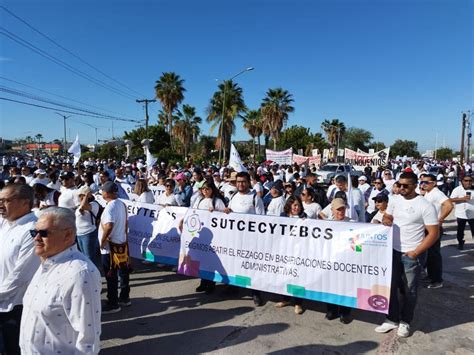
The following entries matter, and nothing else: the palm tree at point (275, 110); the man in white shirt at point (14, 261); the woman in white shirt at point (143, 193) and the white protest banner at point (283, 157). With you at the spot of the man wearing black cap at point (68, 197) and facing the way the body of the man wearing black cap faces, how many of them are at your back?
3

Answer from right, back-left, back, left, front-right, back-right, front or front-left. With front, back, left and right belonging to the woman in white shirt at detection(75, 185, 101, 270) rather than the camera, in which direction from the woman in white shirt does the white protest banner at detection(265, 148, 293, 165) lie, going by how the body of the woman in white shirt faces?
back

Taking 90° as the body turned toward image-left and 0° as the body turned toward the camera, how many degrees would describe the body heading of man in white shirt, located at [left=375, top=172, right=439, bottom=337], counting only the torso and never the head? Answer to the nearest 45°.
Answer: approximately 45°

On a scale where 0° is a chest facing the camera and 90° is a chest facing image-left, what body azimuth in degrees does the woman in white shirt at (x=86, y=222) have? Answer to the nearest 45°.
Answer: approximately 45°

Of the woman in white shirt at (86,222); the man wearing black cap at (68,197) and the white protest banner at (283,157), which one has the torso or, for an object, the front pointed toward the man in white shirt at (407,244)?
the white protest banner

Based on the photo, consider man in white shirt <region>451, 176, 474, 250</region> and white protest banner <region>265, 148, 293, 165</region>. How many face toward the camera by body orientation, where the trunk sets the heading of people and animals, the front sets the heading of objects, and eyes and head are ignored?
2

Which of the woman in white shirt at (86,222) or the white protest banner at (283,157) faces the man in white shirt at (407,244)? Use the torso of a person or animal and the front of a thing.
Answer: the white protest banner

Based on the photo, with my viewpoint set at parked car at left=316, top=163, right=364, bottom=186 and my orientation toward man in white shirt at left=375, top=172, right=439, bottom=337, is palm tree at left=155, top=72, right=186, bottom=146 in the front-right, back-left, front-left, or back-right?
back-right

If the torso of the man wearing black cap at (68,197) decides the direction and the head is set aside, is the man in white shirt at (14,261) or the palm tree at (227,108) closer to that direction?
the man in white shirt

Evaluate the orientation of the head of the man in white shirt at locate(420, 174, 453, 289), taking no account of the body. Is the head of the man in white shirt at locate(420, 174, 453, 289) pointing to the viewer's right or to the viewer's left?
to the viewer's left
